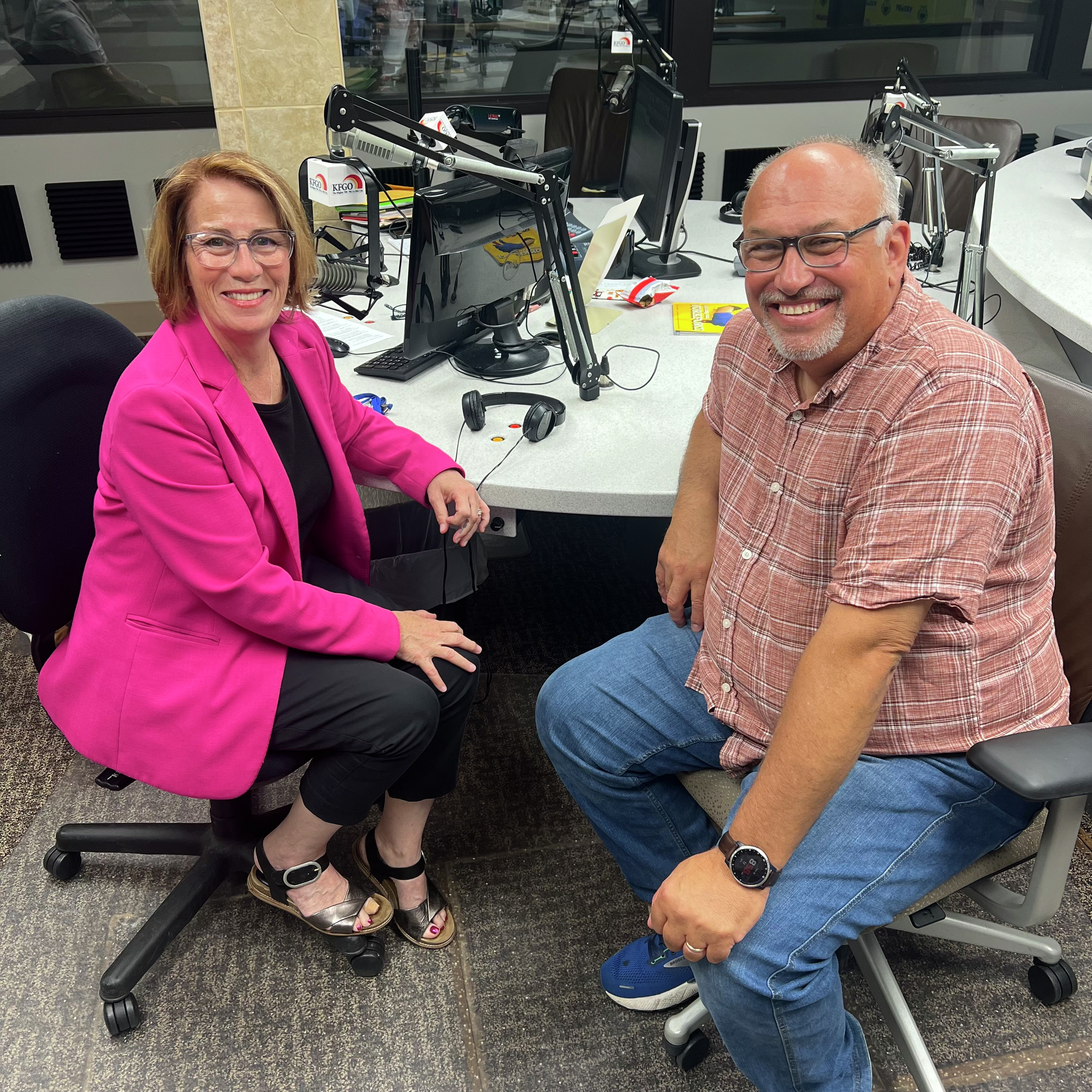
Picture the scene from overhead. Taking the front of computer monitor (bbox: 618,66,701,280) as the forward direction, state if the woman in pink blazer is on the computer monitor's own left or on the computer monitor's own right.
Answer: on the computer monitor's own left

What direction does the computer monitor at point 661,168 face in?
to the viewer's left

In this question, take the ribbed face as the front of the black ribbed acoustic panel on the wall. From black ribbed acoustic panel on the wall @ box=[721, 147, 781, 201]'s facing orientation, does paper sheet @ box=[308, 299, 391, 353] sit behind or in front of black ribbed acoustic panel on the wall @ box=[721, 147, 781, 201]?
in front

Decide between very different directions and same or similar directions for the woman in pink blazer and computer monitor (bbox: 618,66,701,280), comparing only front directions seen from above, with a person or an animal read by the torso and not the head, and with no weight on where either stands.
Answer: very different directions

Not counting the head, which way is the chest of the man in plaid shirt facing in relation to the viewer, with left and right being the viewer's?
facing the viewer and to the left of the viewer

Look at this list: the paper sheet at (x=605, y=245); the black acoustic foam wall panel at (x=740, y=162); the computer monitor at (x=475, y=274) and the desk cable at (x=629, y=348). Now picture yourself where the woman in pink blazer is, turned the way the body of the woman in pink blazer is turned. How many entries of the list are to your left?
4

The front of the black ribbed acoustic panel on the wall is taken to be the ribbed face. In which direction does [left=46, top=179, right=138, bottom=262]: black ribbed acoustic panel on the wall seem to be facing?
toward the camera

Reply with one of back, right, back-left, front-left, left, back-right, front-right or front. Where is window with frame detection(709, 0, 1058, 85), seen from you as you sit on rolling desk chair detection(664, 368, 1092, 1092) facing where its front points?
back-right

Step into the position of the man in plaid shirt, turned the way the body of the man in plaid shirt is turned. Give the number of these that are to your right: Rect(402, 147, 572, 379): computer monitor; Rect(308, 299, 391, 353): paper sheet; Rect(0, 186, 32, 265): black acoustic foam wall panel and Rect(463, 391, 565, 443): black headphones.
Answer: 4

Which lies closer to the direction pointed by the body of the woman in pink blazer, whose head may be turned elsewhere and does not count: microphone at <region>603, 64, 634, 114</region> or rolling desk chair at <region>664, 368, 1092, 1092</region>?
the rolling desk chair

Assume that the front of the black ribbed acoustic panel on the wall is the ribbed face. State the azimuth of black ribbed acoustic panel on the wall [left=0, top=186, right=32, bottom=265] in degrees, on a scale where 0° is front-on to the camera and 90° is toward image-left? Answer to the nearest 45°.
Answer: approximately 0°

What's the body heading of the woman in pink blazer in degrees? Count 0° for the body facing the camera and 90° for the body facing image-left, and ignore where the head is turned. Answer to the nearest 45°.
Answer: approximately 315°
